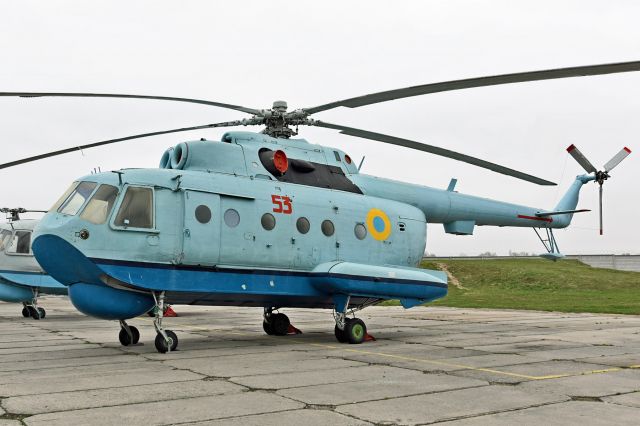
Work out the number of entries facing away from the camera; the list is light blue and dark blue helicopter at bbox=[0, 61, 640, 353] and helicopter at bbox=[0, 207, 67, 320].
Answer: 0

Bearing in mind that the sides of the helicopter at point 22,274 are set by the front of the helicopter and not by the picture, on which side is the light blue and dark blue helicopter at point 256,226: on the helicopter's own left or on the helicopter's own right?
on the helicopter's own left

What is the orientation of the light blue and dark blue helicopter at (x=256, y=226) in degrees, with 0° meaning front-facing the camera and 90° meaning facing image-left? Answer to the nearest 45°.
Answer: approximately 45°

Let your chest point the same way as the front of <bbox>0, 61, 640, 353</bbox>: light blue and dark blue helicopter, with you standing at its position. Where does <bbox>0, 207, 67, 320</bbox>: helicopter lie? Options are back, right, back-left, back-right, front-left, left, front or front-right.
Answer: right

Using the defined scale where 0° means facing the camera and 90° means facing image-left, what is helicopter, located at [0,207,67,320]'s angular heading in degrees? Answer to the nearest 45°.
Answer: approximately 45°
